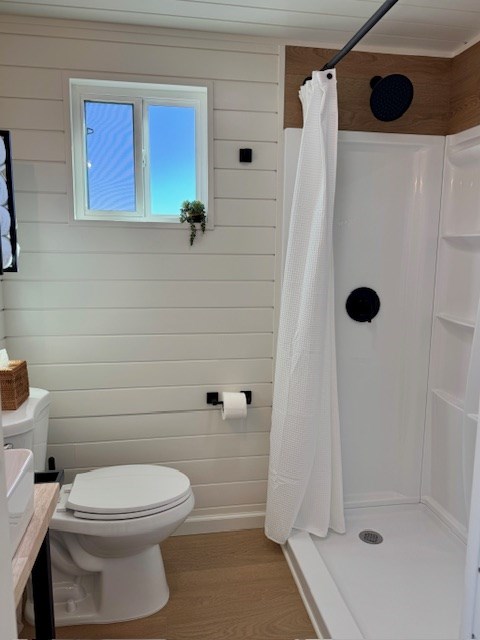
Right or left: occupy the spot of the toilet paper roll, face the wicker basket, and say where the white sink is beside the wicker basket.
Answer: left

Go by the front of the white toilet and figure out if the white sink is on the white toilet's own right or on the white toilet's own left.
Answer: on the white toilet's own right

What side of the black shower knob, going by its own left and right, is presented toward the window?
right
